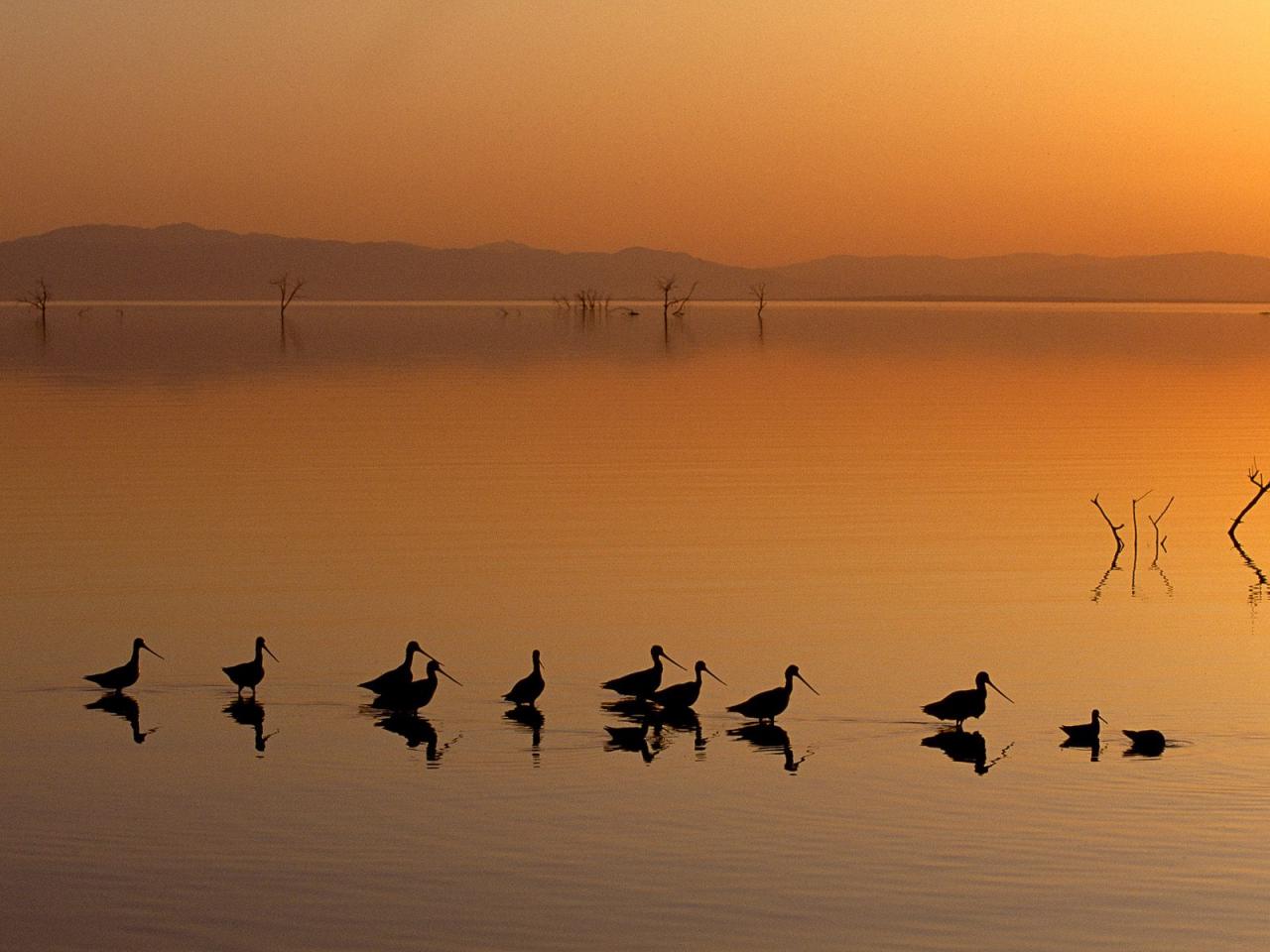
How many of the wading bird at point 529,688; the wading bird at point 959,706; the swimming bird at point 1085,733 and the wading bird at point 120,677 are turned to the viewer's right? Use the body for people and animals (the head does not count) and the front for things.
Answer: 4

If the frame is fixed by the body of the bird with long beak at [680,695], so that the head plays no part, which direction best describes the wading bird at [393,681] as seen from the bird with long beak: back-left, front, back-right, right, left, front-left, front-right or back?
back

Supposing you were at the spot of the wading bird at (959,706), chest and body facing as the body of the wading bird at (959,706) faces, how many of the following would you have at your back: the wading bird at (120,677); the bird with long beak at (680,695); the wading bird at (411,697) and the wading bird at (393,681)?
4

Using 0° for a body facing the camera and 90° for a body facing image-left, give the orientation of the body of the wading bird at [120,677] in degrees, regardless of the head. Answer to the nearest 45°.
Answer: approximately 270°

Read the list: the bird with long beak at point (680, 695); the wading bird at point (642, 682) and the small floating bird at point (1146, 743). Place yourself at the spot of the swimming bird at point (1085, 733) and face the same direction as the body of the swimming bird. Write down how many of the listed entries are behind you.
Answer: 2

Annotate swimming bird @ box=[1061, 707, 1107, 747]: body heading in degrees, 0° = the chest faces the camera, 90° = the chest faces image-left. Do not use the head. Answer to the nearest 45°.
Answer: approximately 270°

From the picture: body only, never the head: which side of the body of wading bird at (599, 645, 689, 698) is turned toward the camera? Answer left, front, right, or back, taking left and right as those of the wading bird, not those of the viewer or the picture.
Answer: right

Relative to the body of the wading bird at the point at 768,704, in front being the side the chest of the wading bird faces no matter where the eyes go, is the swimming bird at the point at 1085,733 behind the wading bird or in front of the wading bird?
in front

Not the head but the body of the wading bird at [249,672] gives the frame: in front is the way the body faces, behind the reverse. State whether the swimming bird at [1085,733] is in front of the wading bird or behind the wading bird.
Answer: in front

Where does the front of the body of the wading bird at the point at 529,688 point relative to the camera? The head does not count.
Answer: to the viewer's right

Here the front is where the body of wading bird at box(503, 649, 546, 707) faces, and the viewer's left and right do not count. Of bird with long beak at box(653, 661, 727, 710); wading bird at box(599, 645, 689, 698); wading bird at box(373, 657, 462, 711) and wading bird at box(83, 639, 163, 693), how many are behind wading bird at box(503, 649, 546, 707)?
2

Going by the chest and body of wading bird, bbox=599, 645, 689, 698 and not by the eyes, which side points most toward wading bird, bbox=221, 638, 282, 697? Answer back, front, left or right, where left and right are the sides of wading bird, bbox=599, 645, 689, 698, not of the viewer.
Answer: back

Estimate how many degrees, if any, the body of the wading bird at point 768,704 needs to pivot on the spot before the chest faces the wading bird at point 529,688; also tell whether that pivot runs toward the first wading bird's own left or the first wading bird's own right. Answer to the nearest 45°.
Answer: approximately 180°

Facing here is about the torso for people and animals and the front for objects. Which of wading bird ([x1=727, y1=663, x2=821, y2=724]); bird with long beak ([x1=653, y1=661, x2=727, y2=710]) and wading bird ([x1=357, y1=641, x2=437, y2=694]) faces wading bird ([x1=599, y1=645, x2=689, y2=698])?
wading bird ([x1=357, y1=641, x2=437, y2=694])

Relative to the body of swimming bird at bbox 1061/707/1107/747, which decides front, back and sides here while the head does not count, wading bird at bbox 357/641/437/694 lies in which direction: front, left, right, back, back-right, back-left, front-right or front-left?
back

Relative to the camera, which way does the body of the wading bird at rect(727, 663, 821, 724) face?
to the viewer's right

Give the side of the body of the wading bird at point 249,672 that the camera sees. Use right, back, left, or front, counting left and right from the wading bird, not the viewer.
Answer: right

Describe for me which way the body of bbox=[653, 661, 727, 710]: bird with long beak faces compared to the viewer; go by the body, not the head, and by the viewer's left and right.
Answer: facing to the right of the viewer

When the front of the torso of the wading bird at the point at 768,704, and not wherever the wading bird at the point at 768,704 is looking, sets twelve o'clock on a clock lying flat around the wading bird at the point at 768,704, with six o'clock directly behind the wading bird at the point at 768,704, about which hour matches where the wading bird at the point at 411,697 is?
the wading bird at the point at 411,697 is roughly at 6 o'clock from the wading bird at the point at 768,704.

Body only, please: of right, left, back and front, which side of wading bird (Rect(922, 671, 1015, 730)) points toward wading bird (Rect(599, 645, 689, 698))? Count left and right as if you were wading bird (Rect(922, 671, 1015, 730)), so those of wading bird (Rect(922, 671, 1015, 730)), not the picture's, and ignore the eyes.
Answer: back
